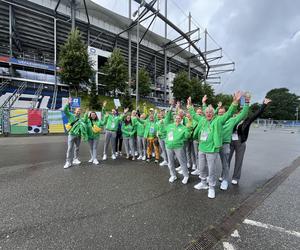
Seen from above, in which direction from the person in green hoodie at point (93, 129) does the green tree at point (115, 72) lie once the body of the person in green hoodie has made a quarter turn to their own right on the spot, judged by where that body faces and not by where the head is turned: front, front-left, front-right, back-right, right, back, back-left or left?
right

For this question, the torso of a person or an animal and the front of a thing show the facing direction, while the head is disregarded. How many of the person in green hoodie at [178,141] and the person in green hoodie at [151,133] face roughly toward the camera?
2

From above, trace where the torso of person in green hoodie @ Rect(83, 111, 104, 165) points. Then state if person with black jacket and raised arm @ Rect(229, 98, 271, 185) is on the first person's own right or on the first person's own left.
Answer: on the first person's own left

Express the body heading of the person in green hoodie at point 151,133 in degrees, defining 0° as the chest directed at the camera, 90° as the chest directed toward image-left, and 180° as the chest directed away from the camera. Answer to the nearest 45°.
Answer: approximately 0°

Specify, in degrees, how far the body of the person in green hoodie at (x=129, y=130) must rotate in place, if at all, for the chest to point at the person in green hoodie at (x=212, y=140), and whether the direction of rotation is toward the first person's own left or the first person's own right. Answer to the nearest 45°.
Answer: approximately 45° to the first person's own left

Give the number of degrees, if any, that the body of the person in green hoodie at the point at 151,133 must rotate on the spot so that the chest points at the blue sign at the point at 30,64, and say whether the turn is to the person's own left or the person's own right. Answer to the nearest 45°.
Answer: approximately 135° to the person's own right

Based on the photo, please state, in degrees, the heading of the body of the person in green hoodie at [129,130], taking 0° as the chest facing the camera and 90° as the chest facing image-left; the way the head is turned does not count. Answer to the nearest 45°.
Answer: approximately 0°

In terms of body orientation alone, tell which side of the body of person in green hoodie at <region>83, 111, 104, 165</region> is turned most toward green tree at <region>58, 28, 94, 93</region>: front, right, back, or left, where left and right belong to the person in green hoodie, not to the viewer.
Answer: back
